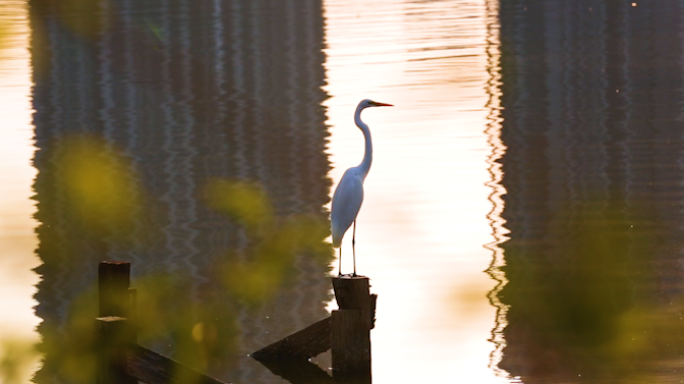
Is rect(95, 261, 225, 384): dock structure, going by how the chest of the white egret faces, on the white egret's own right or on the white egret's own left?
on the white egret's own right

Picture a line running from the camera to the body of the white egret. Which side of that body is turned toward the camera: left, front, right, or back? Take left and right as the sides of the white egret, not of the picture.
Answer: right
